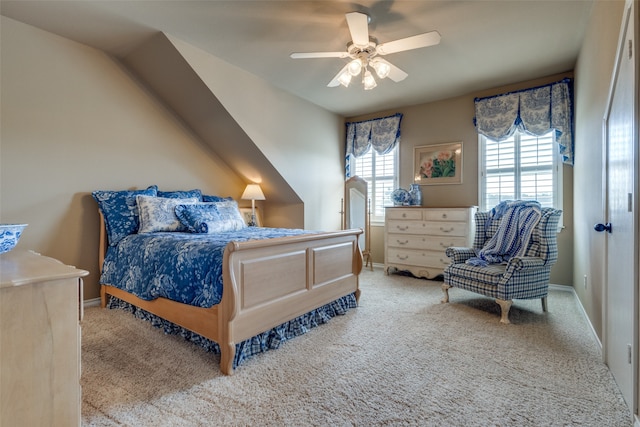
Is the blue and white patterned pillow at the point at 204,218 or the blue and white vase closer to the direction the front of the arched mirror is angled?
the blue and white patterned pillow

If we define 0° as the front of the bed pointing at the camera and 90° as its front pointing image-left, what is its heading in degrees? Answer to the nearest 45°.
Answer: approximately 315°

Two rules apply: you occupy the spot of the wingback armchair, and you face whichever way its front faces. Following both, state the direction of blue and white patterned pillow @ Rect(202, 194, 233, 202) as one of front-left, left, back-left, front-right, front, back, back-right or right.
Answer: front-right

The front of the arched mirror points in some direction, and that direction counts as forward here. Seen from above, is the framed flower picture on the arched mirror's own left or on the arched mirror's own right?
on the arched mirror's own left

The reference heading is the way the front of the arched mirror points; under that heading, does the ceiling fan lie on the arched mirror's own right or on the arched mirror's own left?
on the arched mirror's own left

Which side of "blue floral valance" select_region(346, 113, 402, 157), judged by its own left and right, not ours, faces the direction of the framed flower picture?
left
